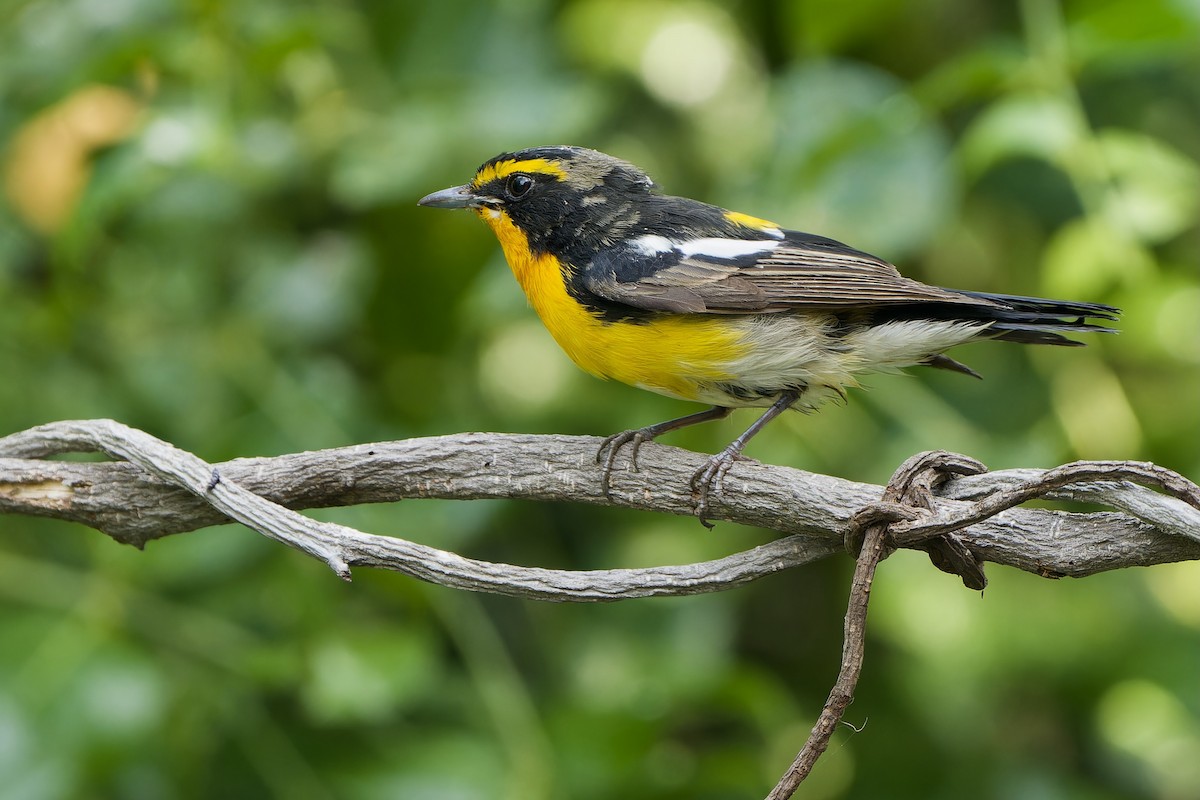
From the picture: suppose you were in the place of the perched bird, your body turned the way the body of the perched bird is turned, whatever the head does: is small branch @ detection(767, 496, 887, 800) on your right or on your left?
on your left

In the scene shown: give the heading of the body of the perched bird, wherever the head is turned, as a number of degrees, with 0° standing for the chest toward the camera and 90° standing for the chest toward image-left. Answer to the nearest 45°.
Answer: approximately 90°
